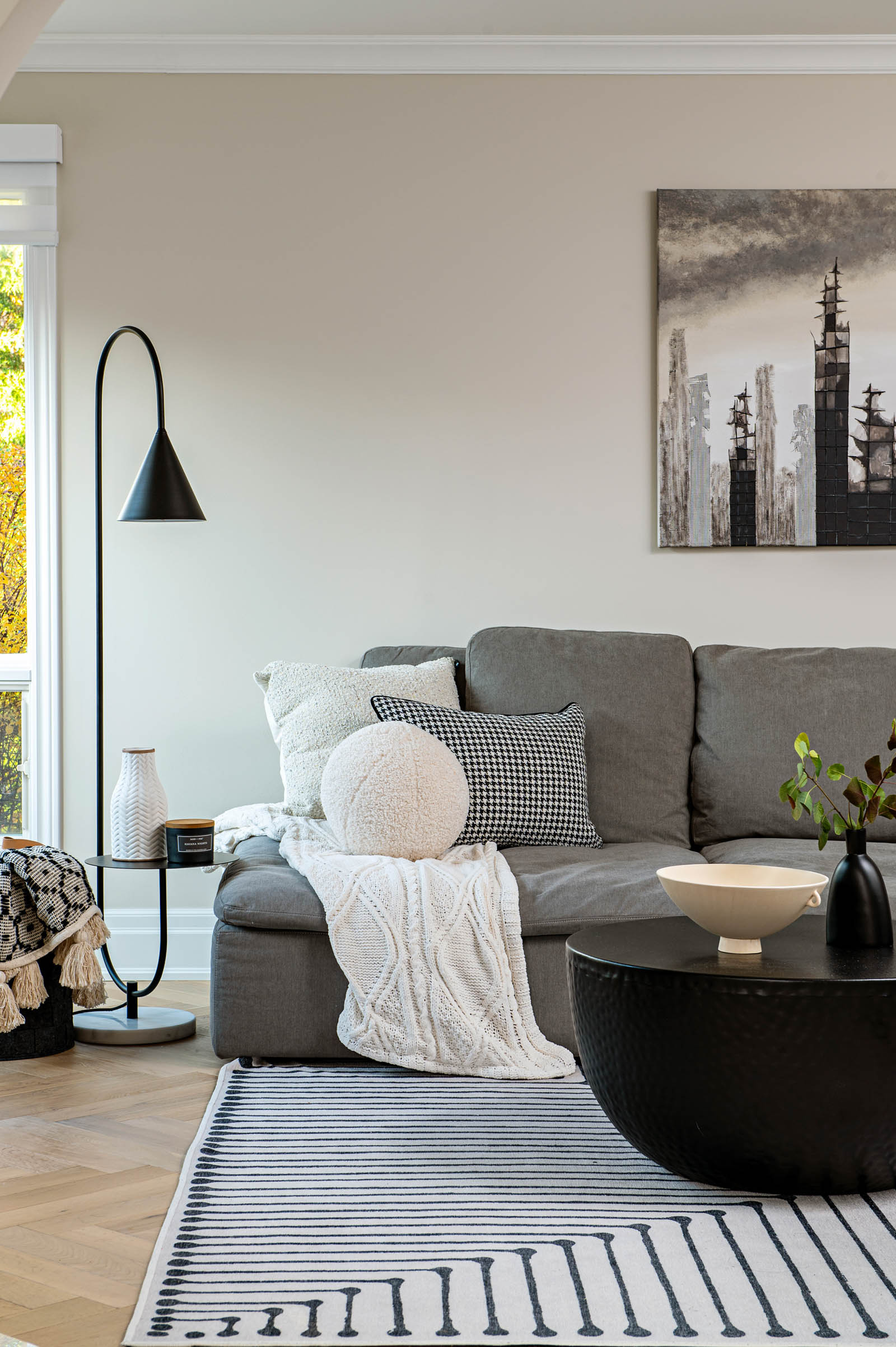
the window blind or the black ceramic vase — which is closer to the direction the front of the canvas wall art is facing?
the black ceramic vase

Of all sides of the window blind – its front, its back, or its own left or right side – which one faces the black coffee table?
front

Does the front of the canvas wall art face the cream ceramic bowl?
yes

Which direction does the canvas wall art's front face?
toward the camera

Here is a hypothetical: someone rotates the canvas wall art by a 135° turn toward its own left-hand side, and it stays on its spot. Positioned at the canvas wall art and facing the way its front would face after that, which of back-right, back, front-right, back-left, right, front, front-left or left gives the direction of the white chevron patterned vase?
back

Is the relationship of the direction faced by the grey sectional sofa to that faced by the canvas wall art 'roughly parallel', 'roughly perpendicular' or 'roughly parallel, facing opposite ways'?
roughly parallel

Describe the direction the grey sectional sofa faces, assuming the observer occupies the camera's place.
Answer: facing the viewer
